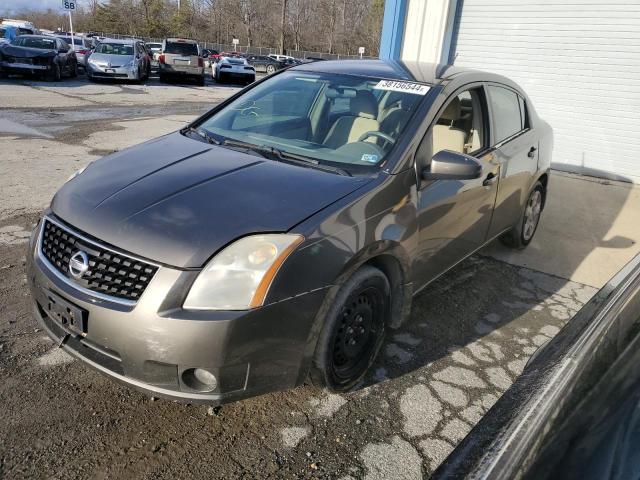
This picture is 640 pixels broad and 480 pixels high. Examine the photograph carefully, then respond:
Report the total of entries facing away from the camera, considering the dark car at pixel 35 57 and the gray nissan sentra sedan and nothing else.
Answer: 0

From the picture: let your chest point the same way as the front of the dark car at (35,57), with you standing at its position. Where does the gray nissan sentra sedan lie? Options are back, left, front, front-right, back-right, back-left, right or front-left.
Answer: front-left

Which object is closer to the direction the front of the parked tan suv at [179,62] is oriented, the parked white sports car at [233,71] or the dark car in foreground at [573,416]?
the parked white sports car

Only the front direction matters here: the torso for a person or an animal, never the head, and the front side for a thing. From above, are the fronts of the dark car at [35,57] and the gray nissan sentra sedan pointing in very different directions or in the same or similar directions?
same or similar directions

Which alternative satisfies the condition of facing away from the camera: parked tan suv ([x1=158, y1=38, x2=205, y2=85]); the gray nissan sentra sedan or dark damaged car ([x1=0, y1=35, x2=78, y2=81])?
the parked tan suv

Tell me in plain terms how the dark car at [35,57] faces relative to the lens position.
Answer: facing the viewer and to the left of the viewer

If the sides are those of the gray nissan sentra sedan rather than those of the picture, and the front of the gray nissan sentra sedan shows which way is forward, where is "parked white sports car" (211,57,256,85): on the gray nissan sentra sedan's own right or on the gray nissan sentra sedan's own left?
on the gray nissan sentra sedan's own right

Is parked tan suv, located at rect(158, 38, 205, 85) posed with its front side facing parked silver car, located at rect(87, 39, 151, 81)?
no

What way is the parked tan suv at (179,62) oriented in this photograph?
away from the camera

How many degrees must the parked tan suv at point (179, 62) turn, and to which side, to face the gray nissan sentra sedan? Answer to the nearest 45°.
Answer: approximately 180°

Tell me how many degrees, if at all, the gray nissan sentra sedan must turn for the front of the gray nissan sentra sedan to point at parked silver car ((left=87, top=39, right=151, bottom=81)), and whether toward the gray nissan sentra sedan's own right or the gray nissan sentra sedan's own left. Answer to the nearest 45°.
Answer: approximately 135° to the gray nissan sentra sedan's own right

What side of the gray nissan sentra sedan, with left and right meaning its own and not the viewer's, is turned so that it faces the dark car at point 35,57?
right

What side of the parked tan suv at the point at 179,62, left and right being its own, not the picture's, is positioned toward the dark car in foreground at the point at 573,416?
back

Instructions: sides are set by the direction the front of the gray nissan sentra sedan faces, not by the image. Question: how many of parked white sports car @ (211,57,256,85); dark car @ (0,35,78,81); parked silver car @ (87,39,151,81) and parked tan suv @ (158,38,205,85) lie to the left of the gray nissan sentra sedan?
0

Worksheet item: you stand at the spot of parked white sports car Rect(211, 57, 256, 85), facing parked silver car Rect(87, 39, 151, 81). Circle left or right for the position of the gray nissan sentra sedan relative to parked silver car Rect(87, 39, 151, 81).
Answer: left

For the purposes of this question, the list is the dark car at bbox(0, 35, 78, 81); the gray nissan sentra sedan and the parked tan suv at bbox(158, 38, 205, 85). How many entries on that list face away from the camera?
1

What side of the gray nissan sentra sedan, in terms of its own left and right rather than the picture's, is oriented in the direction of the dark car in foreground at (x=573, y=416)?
left
